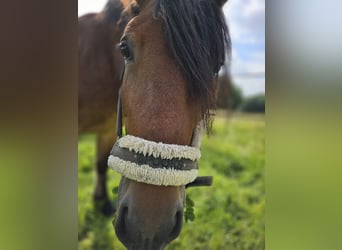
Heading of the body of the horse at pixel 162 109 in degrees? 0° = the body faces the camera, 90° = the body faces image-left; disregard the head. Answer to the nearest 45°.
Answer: approximately 0°
